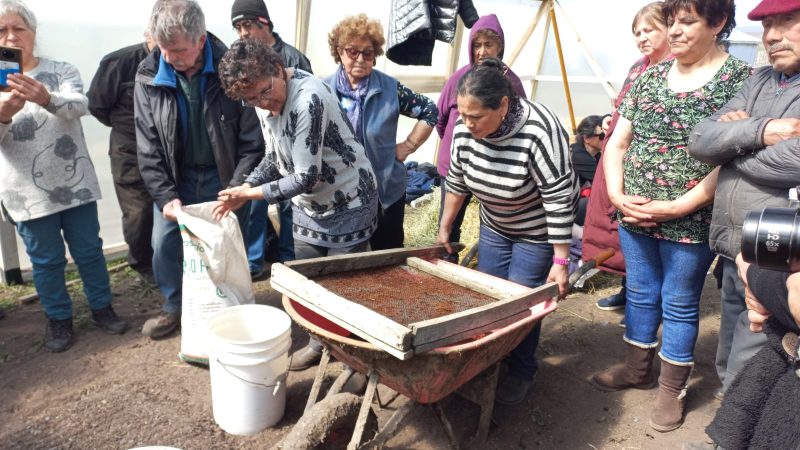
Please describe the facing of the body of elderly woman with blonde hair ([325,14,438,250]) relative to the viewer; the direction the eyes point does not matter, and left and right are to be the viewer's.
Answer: facing the viewer

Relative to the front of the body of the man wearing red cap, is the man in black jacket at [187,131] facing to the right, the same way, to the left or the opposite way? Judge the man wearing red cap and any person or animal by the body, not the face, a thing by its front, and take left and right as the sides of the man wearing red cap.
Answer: to the left

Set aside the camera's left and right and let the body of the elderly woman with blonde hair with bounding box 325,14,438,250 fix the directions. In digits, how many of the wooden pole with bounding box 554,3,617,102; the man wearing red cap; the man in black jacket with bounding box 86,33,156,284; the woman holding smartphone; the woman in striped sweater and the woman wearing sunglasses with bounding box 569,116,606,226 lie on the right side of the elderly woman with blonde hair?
2

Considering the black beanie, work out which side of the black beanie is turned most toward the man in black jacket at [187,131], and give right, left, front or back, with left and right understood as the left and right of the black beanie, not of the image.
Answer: front

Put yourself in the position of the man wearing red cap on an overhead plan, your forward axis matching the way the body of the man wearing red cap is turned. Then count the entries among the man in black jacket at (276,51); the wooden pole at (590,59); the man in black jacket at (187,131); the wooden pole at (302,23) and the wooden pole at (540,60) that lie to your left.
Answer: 0

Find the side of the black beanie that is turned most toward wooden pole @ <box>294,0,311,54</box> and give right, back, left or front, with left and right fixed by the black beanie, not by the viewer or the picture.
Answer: back

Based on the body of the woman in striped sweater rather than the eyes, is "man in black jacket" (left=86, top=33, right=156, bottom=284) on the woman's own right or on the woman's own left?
on the woman's own right

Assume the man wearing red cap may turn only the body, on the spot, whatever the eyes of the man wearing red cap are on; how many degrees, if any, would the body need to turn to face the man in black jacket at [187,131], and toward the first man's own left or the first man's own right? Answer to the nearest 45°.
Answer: approximately 45° to the first man's own right

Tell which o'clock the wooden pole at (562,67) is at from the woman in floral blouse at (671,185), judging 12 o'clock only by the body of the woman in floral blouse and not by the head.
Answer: The wooden pole is roughly at 4 o'clock from the woman in floral blouse.

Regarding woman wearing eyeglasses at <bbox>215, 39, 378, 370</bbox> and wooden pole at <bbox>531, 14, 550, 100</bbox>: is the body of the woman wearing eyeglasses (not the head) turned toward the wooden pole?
no

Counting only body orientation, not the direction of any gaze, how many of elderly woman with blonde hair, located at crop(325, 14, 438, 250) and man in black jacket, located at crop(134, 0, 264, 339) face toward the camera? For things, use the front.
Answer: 2

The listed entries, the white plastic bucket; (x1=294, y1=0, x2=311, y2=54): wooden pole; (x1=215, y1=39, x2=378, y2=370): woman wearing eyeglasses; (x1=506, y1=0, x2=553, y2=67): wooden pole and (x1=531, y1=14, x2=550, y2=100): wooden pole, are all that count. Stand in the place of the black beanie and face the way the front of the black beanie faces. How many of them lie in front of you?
2

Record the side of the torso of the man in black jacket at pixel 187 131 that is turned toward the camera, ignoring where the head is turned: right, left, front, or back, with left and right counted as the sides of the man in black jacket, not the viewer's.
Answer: front

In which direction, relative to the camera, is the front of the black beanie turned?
toward the camera

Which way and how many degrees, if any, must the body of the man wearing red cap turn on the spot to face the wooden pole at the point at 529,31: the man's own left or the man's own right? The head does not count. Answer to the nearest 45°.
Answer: approximately 90° to the man's own right

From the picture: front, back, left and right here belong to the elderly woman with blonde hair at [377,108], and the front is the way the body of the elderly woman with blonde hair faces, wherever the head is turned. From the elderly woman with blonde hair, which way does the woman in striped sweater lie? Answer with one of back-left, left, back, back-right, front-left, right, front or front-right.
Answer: front-left

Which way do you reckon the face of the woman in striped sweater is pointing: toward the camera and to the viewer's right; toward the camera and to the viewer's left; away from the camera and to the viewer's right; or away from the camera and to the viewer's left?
toward the camera and to the viewer's left

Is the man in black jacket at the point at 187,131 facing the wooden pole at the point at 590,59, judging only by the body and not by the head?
no

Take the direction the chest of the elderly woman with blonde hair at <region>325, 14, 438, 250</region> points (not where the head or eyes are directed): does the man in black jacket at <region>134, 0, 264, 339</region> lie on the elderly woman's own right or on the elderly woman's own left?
on the elderly woman's own right

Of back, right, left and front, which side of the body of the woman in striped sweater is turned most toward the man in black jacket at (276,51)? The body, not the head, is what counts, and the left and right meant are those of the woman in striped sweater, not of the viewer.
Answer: right

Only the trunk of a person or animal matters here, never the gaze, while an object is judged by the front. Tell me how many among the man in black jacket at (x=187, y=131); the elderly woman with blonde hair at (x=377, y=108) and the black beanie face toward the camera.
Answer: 3

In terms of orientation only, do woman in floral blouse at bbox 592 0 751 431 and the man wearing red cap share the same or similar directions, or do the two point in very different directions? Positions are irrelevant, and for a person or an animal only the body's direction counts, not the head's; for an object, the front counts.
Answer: same or similar directions

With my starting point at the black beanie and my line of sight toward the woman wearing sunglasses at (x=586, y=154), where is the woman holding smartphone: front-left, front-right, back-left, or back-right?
back-right
